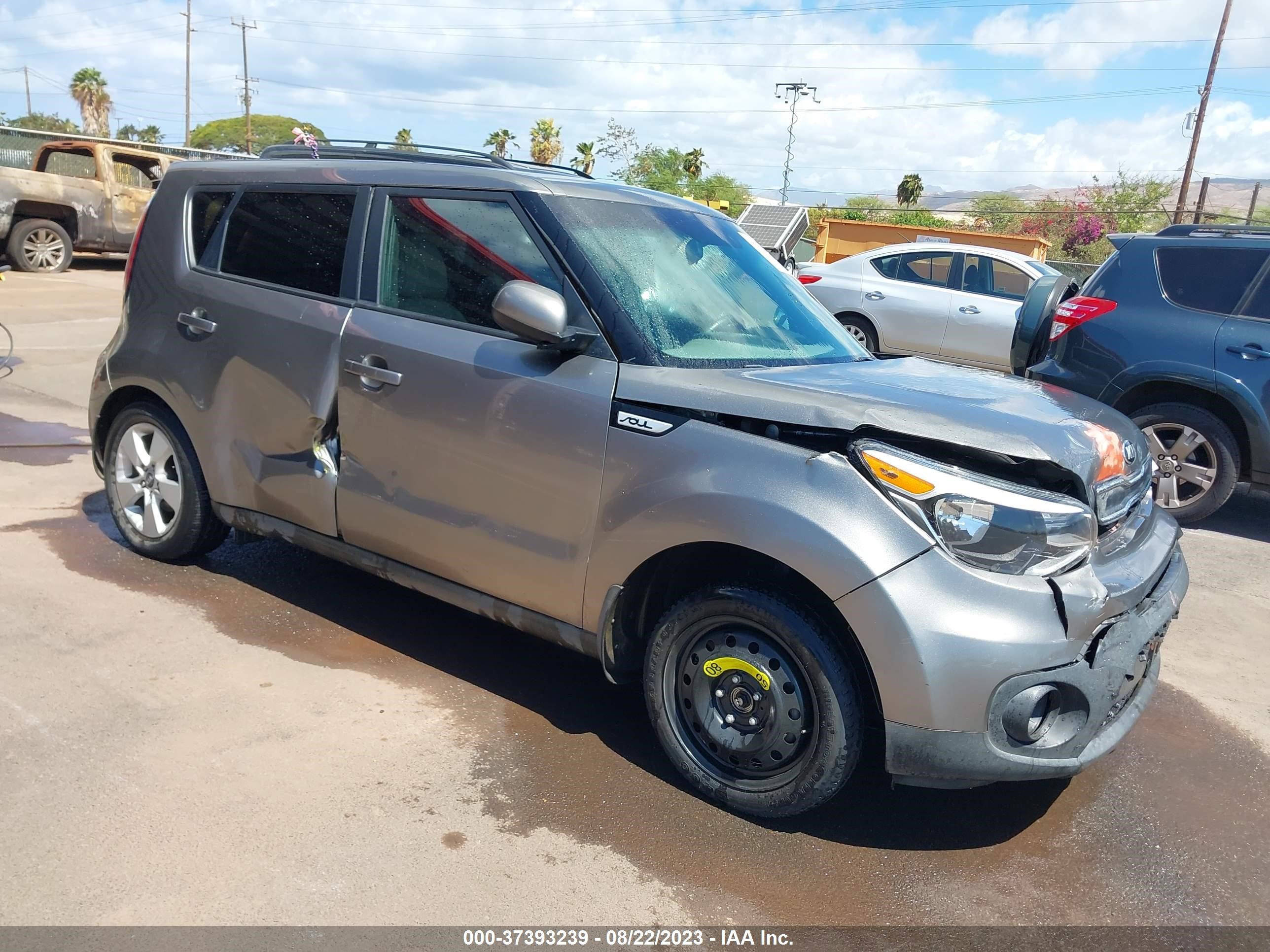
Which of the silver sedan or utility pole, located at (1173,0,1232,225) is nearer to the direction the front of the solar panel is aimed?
the silver sedan

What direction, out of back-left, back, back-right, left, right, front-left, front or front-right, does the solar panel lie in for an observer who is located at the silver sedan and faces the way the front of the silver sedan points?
back-left

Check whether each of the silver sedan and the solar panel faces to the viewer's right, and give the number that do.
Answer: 1

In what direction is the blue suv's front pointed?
to the viewer's right

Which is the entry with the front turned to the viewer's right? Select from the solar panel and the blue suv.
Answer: the blue suv

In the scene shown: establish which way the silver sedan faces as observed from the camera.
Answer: facing to the right of the viewer

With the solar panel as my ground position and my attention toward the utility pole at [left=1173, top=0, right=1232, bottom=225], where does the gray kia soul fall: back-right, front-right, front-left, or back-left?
back-right

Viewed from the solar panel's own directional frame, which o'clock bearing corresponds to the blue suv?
The blue suv is roughly at 10 o'clock from the solar panel.

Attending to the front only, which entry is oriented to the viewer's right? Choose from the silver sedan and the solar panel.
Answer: the silver sedan

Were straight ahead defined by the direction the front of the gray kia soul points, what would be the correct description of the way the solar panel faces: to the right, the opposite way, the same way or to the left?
to the right

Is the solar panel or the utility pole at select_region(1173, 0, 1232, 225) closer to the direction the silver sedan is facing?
the utility pole

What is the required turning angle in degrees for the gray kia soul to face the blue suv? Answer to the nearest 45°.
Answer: approximately 90° to its left

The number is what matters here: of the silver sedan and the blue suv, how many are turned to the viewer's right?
2

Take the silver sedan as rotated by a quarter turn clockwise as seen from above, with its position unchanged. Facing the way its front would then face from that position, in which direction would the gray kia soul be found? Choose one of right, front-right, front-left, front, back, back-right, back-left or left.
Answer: front

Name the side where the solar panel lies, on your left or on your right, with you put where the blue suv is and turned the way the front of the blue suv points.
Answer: on your left
